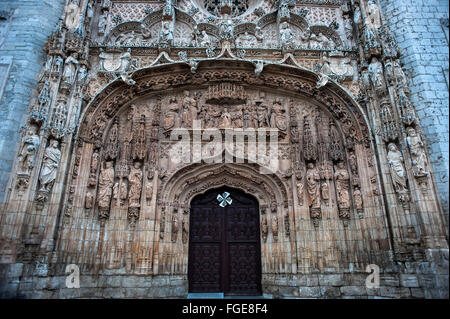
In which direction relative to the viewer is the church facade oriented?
toward the camera
